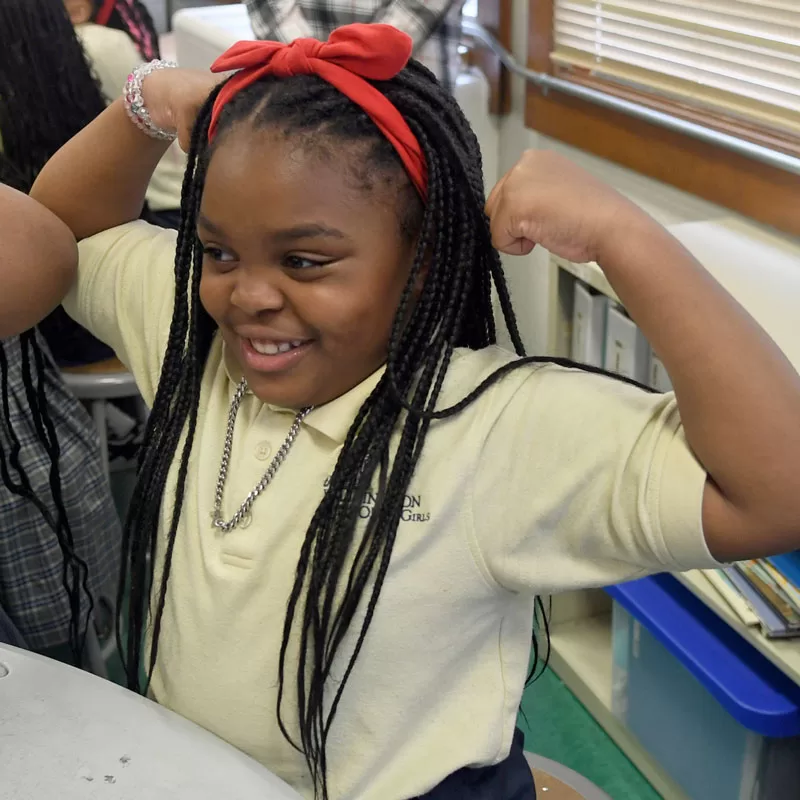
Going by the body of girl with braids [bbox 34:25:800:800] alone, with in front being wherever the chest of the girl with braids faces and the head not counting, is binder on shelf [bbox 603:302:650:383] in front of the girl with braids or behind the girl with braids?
behind

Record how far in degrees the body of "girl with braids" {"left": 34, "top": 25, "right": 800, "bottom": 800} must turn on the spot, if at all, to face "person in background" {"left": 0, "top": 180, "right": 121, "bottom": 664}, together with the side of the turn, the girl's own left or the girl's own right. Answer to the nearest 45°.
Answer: approximately 90° to the girl's own right

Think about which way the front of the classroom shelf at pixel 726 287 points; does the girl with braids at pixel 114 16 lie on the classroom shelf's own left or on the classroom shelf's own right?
on the classroom shelf's own right

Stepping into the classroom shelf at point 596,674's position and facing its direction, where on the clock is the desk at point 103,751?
The desk is roughly at 11 o'clock from the classroom shelf.

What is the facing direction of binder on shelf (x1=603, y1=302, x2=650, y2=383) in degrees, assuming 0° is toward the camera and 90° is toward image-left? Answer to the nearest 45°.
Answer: approximately 45°

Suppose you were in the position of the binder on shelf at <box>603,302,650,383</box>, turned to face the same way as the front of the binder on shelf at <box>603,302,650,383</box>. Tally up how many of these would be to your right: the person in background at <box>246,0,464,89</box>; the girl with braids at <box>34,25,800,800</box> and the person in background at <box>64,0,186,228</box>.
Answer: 2

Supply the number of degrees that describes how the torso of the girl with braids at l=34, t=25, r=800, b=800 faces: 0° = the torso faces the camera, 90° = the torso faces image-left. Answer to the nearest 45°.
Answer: approximately 45°

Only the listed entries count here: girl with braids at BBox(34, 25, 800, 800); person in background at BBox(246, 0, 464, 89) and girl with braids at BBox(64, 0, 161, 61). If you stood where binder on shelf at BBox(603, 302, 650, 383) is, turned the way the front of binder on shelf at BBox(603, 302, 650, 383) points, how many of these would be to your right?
2
